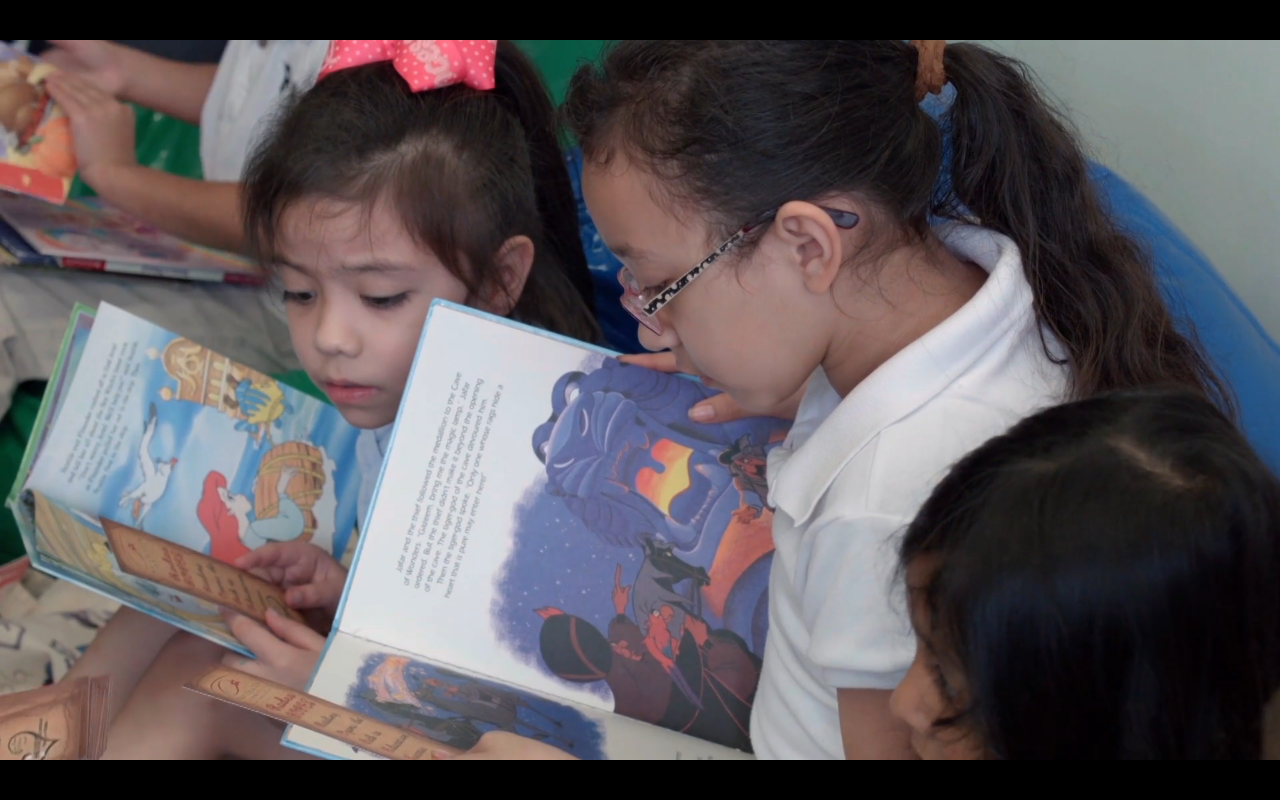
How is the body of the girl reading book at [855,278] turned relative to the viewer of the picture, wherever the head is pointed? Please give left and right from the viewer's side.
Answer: facing to the left of the viewer

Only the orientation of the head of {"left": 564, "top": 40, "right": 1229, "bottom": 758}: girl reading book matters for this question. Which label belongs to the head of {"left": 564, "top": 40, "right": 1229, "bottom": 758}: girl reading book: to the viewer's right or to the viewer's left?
to the viewer's left

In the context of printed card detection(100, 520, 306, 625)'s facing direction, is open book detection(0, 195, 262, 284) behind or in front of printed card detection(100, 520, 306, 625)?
behind

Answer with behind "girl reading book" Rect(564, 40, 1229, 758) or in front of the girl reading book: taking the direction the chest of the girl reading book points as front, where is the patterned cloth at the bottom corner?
in front

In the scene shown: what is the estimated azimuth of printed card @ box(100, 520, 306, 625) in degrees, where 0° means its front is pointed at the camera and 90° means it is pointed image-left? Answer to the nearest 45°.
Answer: approximately 0°

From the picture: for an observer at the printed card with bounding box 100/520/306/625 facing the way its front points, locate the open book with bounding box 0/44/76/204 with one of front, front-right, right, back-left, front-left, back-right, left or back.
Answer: back

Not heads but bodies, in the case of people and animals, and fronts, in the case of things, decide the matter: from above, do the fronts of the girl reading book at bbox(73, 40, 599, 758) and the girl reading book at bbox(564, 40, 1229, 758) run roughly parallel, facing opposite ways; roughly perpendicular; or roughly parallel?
roughly perpendicular
